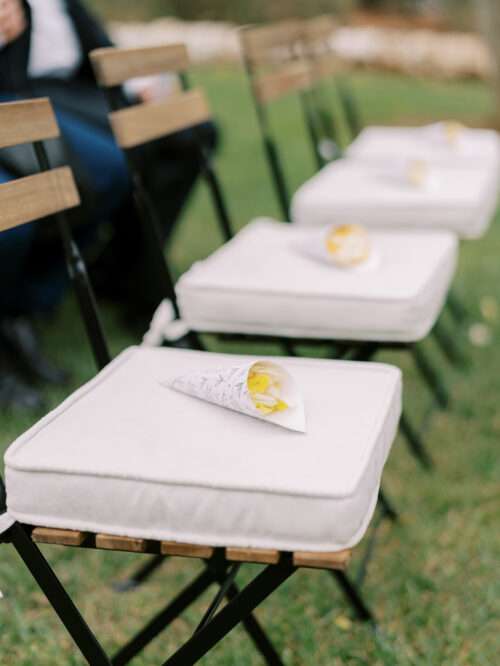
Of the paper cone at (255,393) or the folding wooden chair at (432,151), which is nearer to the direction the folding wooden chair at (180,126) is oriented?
the paper cone

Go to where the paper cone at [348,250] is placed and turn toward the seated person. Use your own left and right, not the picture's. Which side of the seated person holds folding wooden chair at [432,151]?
right

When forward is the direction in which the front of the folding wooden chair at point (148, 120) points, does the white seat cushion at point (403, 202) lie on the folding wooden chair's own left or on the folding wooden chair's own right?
on the folding wooden chair's own left

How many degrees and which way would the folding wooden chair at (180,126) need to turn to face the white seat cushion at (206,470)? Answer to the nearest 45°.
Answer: approximately 45° to its right

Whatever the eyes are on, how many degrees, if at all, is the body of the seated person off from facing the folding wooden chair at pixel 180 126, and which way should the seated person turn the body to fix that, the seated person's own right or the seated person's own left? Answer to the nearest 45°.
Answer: approximately 45° to the seated person's own right

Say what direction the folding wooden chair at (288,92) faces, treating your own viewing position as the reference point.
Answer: facing the viewer and to the right of the viewer

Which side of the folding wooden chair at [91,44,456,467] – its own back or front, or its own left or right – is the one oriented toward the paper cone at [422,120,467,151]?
left

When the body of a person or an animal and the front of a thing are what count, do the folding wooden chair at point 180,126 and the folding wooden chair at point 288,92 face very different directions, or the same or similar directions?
same or similar directions

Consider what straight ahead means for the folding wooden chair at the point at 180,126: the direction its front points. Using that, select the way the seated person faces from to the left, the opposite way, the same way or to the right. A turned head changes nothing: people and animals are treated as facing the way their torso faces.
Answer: the same way

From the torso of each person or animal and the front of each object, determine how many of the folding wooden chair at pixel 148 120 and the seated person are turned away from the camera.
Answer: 0

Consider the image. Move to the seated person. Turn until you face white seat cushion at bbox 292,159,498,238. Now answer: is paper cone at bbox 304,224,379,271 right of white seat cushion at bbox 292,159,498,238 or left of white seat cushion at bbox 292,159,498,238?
right
